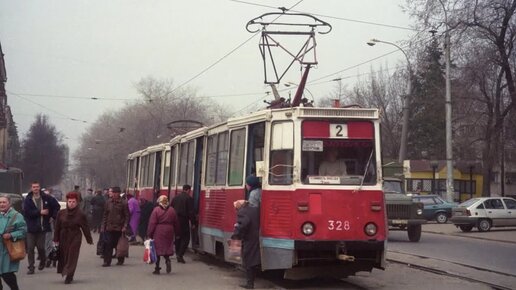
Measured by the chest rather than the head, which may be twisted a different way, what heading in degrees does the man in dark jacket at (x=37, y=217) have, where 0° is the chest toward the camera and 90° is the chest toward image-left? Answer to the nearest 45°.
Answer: approximately 0°

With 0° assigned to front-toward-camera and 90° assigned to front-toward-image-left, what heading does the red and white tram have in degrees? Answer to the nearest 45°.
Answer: approximately 315°

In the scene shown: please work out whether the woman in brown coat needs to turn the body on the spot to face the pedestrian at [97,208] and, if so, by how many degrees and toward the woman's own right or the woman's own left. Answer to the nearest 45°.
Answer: approximately 180°

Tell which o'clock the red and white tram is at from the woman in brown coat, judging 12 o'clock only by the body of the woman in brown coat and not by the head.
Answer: The red and white tram is roughly at 8 o'clock from the woman in brown coat.

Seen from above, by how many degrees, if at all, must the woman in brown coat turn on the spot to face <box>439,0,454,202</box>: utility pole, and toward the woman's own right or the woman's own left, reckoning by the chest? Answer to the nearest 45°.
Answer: approximately 135° to the woman's own left

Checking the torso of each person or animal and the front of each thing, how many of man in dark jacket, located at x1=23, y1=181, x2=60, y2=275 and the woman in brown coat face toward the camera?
2
